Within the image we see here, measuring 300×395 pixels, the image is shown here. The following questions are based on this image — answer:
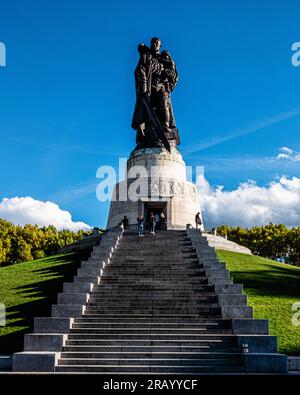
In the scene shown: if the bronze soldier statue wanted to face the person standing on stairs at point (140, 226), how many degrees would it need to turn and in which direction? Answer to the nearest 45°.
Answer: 0° — it already faces them

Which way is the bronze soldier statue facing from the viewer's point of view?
toward the camera
